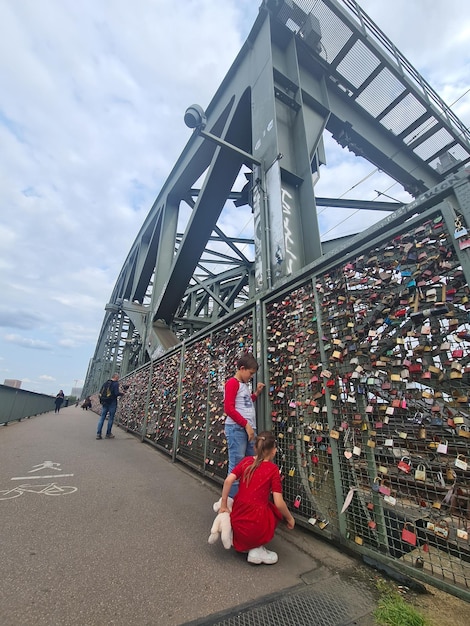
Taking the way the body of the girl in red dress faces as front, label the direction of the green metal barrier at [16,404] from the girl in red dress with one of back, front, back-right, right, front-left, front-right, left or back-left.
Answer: left

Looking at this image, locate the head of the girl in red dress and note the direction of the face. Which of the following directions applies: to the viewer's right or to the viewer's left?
to the viewer's right

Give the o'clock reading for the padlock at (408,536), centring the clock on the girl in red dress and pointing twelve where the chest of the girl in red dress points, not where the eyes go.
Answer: The padlock is roughly at 2 o'clock from the girl in red dress.

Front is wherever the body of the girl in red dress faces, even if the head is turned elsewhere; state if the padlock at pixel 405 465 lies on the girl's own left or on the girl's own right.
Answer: on the girl's own right

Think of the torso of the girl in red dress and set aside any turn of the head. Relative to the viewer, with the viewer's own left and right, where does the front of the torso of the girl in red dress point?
facing away from the viewer and to the right of the viewer

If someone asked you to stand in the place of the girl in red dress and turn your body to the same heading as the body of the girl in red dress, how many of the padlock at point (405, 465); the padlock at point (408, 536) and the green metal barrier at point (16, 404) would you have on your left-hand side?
1
